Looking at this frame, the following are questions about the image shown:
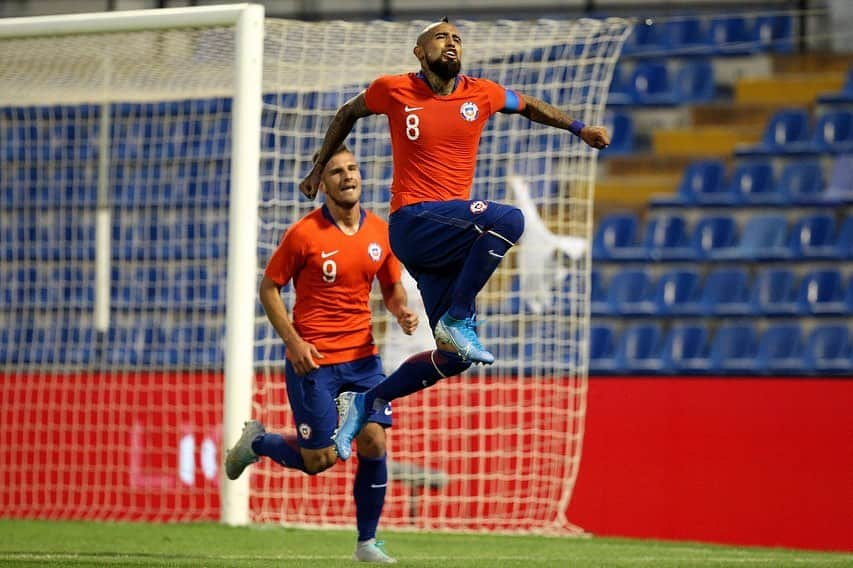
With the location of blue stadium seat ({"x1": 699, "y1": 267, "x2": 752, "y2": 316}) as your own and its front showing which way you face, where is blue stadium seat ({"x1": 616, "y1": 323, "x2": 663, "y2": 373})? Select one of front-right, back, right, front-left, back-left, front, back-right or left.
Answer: front-right

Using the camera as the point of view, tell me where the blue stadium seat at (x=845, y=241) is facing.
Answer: facing the viewer and to the left of the viewer

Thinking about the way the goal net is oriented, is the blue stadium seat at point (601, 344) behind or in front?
behind

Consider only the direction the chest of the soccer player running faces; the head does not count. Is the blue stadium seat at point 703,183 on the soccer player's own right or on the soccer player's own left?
on the soccer player's own left

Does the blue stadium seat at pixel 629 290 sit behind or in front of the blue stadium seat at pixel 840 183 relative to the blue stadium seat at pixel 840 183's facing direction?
in front

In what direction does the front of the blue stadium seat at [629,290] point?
toward the camera

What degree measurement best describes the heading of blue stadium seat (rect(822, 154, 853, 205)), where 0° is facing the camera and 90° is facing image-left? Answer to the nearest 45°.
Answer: approximately 45°

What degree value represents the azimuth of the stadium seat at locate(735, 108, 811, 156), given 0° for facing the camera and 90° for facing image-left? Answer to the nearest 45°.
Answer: approximately 45°

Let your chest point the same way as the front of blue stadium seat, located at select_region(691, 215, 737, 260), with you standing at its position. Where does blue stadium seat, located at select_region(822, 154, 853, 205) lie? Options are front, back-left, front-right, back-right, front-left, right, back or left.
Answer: back-left
